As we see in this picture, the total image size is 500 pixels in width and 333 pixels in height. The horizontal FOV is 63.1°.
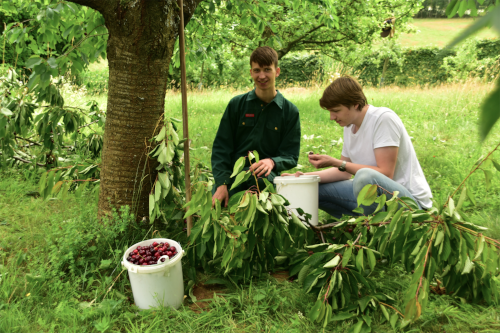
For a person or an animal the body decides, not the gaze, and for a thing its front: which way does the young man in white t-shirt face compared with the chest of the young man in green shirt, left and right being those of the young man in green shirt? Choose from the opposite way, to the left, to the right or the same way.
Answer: to the right

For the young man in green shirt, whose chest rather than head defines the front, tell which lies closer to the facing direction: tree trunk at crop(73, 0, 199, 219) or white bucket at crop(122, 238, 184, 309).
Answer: the white bucket

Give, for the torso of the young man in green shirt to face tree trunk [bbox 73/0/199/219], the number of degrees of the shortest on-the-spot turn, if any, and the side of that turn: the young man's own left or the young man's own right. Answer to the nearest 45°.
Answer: approximately 45° to the young man's own right

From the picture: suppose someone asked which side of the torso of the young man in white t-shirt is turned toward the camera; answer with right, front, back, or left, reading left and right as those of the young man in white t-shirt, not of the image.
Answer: left

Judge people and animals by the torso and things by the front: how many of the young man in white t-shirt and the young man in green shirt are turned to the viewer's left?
1

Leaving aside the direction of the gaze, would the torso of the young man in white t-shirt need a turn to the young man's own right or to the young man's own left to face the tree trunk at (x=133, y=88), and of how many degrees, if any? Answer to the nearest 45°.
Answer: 0° — they already face it

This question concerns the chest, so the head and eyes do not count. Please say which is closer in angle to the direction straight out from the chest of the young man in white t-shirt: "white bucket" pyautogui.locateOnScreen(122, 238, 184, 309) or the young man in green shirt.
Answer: the young man in green shirt

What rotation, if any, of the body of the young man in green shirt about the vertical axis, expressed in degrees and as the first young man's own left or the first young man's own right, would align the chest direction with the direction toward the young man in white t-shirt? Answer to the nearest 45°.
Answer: approximately 45° to the first young man's own left

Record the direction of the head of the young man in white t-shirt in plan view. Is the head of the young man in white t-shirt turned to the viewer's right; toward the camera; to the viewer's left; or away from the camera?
to the viewer's left

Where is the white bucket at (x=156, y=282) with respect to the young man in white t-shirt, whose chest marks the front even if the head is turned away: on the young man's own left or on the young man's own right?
on the young man's own left
